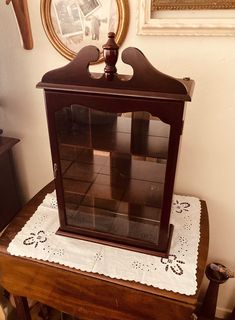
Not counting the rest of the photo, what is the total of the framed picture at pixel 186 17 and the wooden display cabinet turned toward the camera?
2

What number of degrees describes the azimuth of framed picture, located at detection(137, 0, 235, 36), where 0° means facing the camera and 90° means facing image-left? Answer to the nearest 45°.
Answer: approximately 0°

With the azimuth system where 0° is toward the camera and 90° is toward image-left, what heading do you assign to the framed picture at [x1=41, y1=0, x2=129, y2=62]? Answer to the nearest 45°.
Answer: approximately 0°
